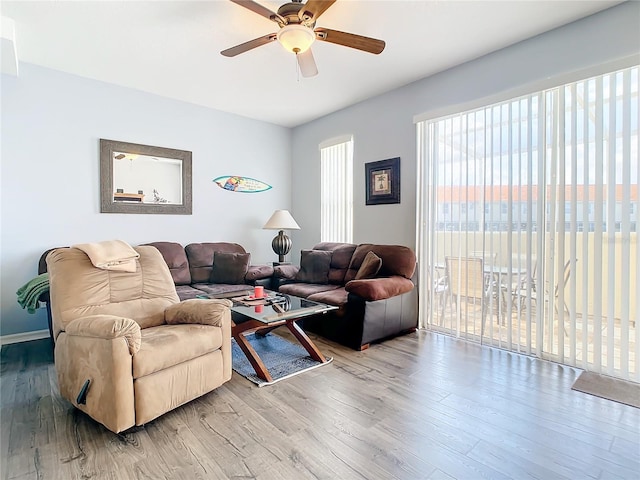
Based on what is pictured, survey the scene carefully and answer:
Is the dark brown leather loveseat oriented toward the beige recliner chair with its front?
yes

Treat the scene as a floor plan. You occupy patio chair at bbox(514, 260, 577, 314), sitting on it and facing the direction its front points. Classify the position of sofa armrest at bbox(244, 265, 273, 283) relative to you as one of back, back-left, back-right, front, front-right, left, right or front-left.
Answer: front

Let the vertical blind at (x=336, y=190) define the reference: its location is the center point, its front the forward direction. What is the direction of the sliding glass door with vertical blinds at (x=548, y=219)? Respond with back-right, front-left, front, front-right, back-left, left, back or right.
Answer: left

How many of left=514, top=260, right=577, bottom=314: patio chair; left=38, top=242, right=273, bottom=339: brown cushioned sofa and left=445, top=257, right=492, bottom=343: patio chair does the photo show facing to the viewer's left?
1

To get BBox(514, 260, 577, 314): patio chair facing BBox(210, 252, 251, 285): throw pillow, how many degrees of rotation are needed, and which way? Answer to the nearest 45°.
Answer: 0° — it already faces it

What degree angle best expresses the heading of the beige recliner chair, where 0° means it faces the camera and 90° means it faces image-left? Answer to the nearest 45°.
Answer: approximately 315°

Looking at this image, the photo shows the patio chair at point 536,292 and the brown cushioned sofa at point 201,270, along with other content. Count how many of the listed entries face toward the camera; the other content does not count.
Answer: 1

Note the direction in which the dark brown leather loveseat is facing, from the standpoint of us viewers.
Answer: facing the viewer and to the left of the viewer

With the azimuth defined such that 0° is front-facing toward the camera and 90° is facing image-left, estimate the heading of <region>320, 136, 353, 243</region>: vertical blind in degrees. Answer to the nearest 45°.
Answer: approximately 45°

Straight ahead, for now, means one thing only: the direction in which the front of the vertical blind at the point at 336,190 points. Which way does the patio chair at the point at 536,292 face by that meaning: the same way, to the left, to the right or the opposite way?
to the right

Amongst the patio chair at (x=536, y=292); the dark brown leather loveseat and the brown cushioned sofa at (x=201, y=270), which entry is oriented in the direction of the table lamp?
the patio chair

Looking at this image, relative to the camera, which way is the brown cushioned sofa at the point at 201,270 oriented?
toward the camera

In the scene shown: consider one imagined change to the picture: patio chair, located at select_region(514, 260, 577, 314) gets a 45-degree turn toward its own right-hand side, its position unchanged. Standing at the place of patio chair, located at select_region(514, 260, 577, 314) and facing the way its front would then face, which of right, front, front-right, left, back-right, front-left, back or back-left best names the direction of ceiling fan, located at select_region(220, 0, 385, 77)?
left

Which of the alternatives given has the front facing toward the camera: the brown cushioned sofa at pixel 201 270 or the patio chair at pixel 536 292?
the brown cushioned sofa

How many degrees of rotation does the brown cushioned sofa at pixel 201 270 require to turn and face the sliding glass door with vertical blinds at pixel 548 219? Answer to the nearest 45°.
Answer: approximately 45° to its left

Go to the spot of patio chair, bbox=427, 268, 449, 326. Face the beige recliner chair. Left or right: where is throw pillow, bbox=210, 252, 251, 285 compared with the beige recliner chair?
right
